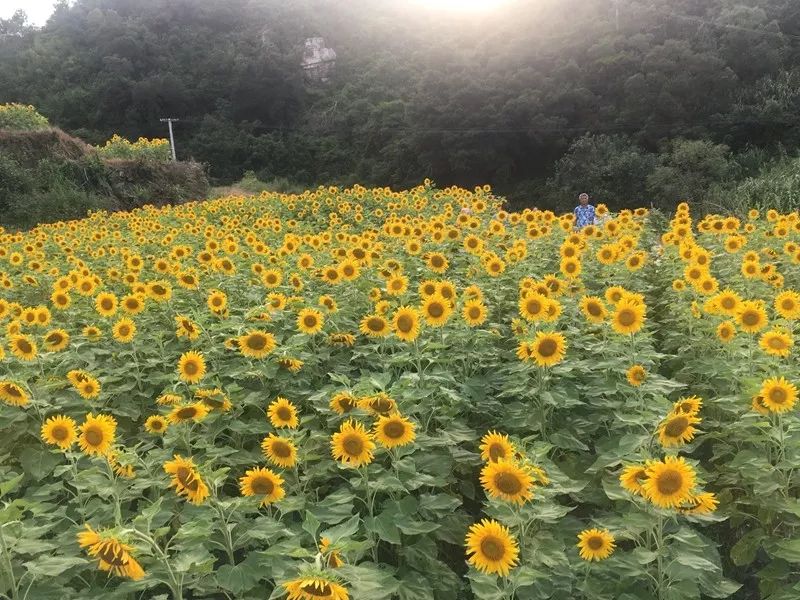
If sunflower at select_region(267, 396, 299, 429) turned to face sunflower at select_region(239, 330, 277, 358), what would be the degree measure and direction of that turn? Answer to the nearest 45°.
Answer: approximately 180°

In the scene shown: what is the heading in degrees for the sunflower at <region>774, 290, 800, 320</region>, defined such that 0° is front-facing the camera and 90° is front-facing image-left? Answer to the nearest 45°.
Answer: approximately 0°

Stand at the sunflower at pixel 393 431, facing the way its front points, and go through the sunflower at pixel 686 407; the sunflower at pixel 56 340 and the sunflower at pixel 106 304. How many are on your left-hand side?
1

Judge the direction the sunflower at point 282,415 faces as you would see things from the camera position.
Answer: facing the viewer

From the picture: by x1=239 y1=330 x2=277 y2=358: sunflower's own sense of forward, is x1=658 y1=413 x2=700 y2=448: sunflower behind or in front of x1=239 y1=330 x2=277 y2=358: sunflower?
in front

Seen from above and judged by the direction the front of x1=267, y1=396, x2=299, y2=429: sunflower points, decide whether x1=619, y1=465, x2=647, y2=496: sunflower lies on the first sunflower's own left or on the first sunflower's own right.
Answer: on the first sunflower's own left

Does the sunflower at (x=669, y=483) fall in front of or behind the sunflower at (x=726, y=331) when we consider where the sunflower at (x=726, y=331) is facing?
in front

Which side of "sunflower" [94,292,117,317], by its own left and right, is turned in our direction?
front

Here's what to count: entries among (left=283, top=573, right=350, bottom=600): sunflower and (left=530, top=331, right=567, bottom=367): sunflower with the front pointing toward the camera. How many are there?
2

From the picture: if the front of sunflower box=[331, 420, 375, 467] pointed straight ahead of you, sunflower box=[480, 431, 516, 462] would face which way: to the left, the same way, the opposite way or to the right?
the same way

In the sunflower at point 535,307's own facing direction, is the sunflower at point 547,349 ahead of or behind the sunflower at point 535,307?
ahead

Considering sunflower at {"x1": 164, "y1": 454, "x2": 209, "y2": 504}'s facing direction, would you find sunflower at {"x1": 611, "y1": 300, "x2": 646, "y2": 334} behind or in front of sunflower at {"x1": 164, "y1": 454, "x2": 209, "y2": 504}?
behind

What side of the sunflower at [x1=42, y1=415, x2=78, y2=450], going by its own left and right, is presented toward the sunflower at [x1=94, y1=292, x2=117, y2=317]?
back

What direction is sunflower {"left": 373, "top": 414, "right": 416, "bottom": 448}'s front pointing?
toward the camera

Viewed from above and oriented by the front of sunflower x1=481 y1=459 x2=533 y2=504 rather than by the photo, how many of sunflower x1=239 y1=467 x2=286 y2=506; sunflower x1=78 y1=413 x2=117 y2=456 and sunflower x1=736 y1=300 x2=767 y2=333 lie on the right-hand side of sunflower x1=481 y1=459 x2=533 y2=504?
2

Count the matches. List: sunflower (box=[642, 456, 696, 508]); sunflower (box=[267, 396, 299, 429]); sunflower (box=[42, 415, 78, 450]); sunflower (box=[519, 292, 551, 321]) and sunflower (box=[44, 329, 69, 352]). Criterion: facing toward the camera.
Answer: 5

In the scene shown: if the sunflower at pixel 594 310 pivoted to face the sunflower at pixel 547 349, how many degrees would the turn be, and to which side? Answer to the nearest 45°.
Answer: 0° — it already faces it

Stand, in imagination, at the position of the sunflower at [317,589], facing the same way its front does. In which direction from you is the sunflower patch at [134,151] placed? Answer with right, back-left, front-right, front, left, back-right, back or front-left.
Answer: back
